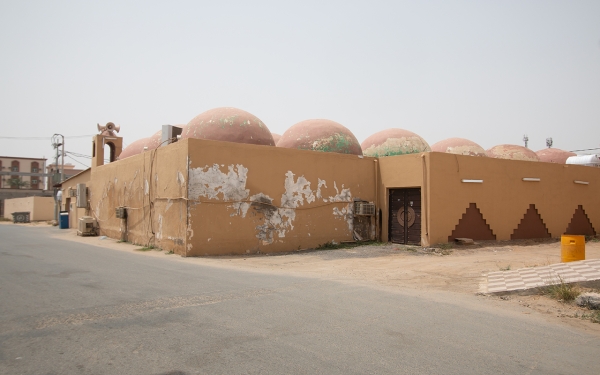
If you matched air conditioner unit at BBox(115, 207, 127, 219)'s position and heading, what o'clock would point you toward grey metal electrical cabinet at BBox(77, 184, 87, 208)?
grey metal electrical cabinet at BBox(77, 184, 87, 208) is roughly at 4 o'clock from air conditioner unit at BBox(115, 207, 127, 219).

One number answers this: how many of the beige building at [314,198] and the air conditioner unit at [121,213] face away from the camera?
0

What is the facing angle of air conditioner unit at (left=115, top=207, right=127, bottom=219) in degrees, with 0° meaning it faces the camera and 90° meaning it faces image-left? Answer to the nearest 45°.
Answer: approximately 45°

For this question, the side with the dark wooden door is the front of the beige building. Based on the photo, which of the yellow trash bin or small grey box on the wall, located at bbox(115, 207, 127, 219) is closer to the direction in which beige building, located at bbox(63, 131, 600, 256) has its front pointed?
the yellow trash bin

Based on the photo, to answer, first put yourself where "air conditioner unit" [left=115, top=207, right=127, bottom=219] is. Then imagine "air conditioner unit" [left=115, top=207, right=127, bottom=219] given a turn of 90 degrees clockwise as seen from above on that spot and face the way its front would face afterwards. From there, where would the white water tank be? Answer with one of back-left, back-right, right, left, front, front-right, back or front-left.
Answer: back-right
